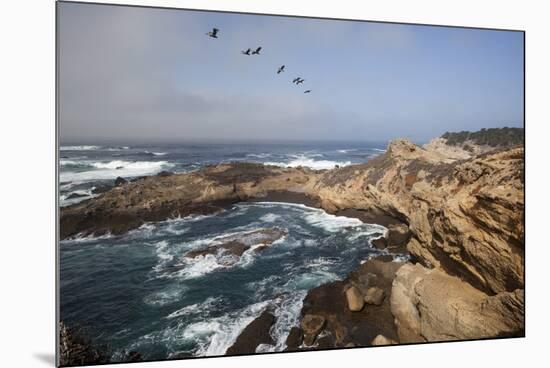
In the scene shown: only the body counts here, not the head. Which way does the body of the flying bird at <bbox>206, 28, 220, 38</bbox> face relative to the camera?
to the viewer's left
